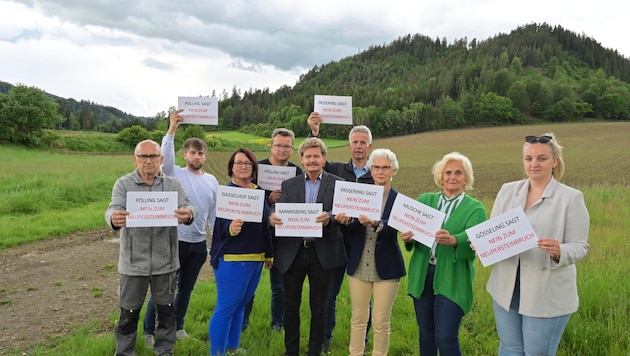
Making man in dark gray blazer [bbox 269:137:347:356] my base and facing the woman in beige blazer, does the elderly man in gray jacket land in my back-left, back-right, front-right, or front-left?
back-right

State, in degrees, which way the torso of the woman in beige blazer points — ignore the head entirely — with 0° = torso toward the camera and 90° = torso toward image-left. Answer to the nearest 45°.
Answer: approximately 45°

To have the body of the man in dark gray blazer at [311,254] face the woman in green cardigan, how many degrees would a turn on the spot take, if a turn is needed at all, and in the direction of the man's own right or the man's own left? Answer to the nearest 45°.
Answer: approximately 45° to the man's own left

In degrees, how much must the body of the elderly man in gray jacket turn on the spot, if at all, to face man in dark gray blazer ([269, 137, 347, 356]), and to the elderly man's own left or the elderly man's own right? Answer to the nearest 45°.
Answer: approximately 90° to the elderly man's own left

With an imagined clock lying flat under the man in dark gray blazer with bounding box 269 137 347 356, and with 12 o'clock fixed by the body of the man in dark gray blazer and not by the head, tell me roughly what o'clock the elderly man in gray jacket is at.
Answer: The elderly man in gray jacket is roughly at 3 o'clock from the man in dark gray blazer.

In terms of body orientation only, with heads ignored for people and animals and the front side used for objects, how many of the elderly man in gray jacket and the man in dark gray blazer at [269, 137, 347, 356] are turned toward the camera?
2

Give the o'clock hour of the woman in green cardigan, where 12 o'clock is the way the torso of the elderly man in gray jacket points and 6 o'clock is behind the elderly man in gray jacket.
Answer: The woman in green cardigan is roughly at 10 o'clock from the elderly man in gray jacket.

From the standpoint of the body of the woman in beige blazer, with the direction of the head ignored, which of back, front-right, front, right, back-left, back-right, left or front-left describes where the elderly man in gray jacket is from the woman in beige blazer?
front-right

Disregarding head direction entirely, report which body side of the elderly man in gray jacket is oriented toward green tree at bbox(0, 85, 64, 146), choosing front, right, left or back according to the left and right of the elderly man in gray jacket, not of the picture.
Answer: back
